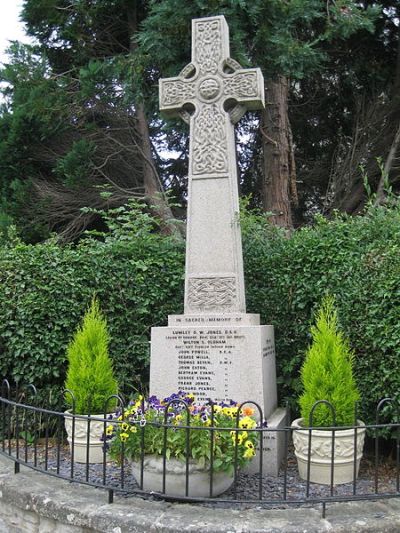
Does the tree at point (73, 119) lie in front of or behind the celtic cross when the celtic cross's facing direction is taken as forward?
behind

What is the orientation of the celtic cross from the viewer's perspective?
toward the camera

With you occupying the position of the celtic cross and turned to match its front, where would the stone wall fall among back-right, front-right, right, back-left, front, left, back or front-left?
front

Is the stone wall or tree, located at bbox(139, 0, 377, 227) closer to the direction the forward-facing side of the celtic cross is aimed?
the stone wall
